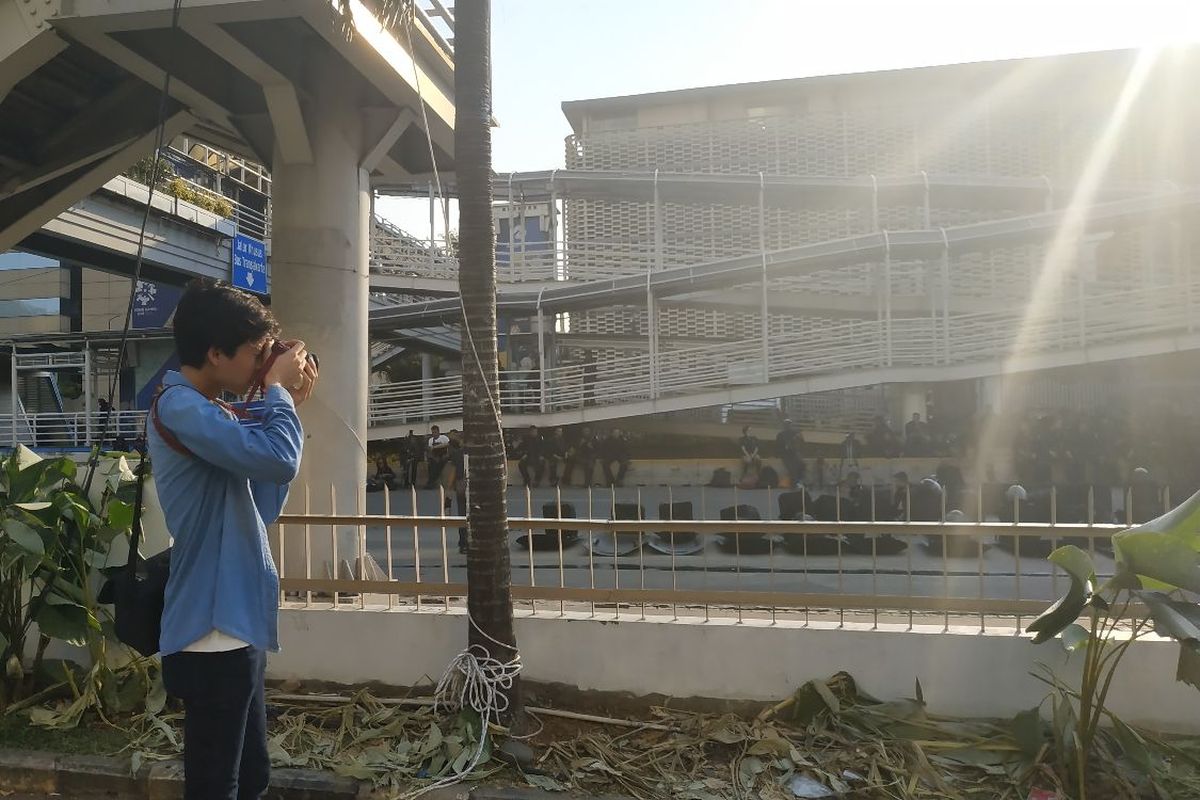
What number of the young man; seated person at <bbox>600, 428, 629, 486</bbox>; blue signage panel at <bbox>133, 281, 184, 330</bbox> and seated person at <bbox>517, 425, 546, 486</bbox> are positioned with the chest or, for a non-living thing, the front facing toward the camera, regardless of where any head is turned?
3

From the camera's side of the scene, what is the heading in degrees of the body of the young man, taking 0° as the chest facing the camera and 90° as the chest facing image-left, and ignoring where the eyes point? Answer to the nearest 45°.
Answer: approximately 270°

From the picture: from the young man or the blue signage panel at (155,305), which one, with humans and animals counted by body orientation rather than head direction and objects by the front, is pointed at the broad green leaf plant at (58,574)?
the blue signage panel

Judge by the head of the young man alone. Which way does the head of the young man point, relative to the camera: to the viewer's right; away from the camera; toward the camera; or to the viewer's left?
to the viewer's right

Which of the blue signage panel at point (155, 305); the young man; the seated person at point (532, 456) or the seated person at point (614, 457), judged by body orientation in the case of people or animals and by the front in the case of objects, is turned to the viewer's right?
the young man

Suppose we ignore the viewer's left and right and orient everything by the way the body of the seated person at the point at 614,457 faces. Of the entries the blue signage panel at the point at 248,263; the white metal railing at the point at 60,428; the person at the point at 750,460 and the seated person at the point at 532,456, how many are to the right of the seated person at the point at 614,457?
3

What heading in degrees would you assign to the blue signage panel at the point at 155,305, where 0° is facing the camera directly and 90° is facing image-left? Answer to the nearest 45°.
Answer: approximately 0°

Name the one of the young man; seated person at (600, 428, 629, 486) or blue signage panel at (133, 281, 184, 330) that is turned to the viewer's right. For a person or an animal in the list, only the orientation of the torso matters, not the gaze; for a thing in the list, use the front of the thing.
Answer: the young man

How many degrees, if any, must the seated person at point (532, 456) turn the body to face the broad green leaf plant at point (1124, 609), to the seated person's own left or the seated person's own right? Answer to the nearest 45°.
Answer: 0° — they already face it
